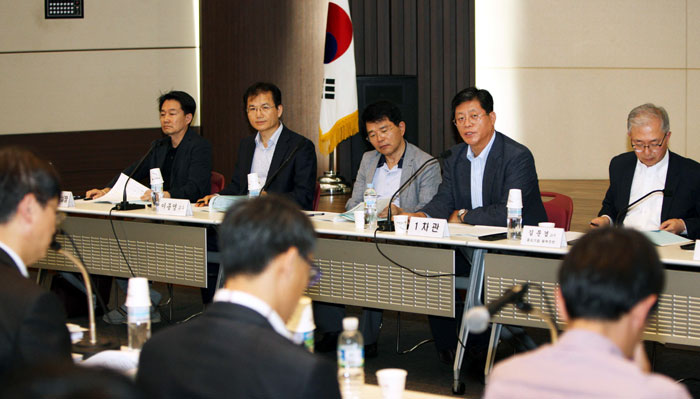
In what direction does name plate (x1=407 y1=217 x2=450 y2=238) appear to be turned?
toward the camera

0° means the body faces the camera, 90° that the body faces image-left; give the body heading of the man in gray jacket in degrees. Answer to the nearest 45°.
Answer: approximately 45°

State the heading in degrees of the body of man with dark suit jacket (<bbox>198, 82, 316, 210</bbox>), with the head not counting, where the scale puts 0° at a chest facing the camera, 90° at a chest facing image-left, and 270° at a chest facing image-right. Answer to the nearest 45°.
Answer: approximately 45°

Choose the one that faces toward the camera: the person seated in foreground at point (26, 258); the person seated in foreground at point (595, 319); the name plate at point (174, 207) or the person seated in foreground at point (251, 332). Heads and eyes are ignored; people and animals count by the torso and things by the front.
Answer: the name plate

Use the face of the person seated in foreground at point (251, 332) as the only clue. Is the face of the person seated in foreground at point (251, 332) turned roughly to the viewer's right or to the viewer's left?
to the viewer's right

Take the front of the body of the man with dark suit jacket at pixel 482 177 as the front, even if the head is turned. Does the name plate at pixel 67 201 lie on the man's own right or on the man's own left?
on the man's own right

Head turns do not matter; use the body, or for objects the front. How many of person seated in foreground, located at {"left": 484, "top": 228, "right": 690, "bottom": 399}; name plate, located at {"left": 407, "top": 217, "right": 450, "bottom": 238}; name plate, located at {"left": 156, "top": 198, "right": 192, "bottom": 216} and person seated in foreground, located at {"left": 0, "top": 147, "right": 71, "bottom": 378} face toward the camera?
2

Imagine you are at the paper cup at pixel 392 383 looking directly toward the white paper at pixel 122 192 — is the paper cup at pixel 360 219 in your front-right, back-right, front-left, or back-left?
front-right

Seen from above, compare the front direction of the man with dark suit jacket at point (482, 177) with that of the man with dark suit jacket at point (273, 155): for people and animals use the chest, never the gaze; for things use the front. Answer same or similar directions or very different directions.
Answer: same or similar directions

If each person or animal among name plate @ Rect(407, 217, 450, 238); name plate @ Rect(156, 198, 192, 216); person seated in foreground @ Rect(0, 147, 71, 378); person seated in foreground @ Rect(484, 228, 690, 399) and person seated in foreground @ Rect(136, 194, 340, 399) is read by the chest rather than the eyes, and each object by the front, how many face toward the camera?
2

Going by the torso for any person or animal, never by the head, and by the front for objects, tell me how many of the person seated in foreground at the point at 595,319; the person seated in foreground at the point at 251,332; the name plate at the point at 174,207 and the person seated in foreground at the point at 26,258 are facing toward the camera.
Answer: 1

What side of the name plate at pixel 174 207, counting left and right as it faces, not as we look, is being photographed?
front

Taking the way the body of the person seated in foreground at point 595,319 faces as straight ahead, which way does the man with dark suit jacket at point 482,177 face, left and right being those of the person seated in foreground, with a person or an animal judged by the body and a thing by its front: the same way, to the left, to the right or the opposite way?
the opposite way

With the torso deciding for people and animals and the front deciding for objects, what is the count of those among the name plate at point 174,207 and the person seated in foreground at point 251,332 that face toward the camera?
1

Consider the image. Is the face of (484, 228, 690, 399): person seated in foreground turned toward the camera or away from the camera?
away from the camera

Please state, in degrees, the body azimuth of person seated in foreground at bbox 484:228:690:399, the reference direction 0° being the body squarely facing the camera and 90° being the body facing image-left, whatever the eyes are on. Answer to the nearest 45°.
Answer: approximately 225°

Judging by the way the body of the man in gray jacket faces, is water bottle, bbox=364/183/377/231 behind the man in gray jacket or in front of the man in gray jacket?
in front
